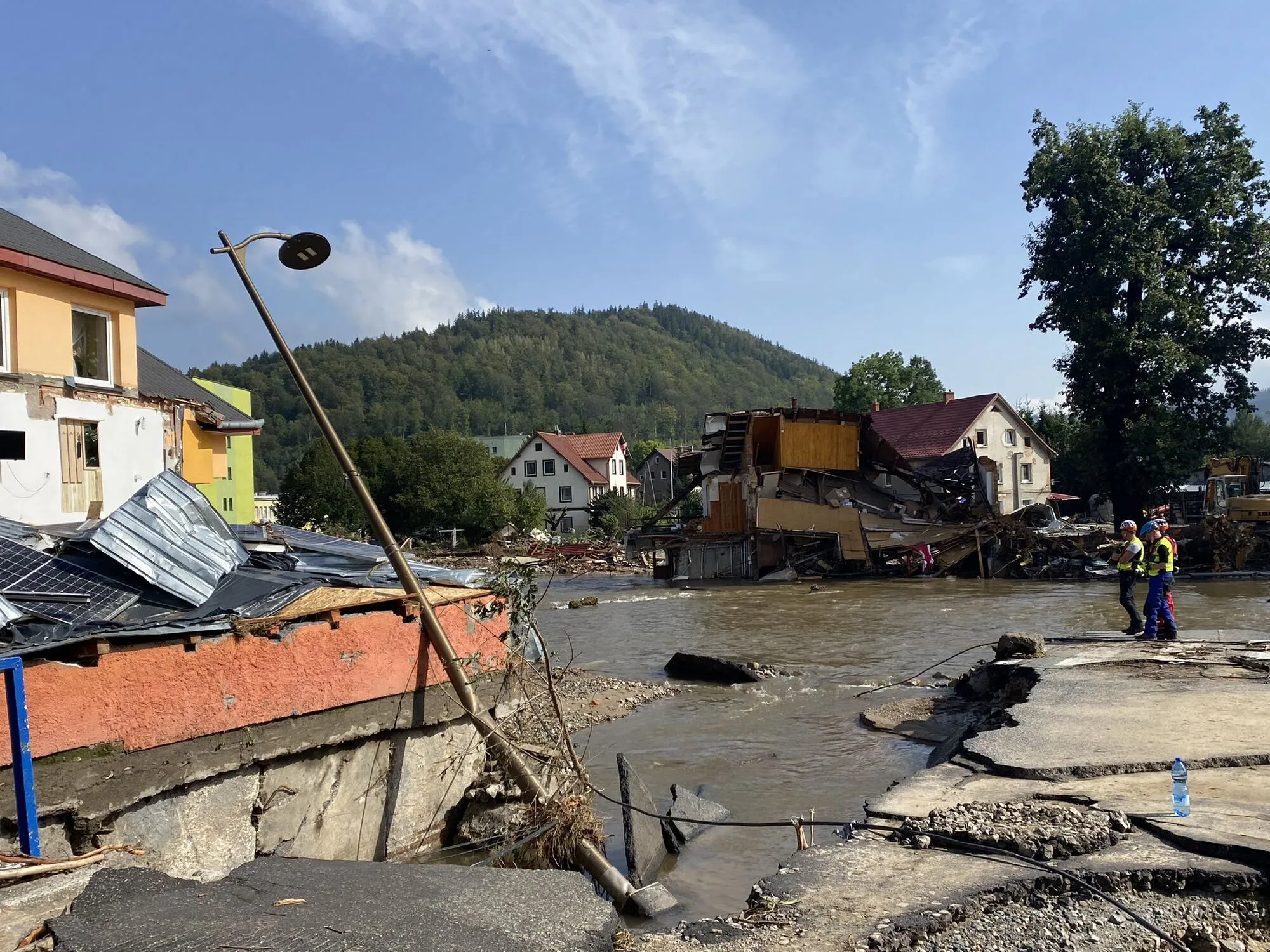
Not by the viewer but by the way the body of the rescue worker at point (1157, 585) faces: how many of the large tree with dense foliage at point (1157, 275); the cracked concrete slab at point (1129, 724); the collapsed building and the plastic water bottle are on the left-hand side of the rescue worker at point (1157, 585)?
2

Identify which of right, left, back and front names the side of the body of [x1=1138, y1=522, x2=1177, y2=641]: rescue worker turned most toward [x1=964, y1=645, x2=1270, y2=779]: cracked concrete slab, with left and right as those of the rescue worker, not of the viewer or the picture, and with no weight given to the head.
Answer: left

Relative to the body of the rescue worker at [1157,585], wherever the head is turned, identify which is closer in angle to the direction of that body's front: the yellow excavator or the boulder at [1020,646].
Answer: the boulder

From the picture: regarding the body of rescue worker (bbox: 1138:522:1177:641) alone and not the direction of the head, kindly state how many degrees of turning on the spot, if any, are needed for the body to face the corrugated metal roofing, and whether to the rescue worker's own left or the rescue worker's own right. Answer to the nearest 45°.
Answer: approximately 45° to the rescue worker's own left

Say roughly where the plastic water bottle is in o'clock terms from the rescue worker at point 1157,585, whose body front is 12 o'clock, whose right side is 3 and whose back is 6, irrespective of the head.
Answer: The plastic water bottle is roughly at 9 o'clock from the rescue worker.

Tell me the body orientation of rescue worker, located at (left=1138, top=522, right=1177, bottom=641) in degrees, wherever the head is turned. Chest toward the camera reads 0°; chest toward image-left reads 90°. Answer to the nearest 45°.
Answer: approximately 90°

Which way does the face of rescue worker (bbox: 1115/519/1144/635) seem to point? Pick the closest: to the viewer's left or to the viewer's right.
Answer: to the viewer's left

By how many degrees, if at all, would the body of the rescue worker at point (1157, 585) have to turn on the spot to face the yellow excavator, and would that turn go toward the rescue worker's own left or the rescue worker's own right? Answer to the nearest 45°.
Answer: approximately 90° to the rescue worker's own right

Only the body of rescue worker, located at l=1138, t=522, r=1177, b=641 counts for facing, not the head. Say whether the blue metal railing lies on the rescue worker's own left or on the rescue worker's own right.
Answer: on the rescue worker's own left

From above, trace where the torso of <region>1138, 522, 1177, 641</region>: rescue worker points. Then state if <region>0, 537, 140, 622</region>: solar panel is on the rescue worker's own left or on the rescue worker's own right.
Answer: on the rescue worker's own left

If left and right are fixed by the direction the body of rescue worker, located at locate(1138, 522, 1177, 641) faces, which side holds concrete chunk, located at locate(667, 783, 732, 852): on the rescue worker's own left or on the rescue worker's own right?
on the rescue worker's own left

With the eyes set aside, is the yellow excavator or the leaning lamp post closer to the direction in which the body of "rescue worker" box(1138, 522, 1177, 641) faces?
the leaning lamp post

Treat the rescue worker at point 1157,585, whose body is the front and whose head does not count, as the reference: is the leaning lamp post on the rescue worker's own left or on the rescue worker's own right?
on the rescue worker's own left
